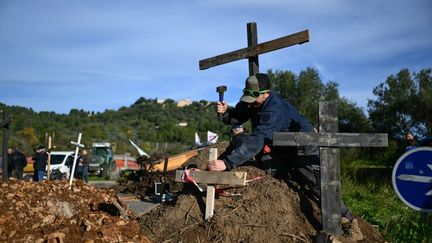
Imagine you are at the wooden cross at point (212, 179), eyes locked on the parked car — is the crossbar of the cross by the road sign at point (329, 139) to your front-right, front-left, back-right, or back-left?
back-right

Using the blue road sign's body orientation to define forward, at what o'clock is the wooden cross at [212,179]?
The wooden cross is roughly at 2 o'clock from the blue road sign.

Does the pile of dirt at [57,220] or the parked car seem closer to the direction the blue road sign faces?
the pile of dirt

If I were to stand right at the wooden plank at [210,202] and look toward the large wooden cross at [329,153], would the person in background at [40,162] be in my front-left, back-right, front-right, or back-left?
back-left

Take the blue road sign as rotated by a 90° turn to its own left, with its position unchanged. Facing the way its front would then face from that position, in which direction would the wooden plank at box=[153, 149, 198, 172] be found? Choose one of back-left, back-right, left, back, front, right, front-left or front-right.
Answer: back-left

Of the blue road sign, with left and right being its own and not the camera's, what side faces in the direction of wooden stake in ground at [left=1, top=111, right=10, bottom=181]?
right

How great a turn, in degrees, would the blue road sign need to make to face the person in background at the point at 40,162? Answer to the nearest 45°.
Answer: approximately 135° to its right

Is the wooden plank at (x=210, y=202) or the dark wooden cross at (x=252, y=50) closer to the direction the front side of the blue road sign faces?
the wooden plank

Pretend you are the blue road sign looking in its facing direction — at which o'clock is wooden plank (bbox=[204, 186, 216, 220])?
The wooden plank is roughly at 2 o'clock from the blue road sign.

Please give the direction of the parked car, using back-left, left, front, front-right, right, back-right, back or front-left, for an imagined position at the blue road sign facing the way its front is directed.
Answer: back-right

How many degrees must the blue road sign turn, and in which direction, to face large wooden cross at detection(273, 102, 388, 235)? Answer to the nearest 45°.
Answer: approximately 45° to its right

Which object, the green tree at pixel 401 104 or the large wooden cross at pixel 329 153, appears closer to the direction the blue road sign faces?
the large wooden cross

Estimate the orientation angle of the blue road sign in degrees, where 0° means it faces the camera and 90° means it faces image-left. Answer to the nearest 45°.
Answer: approximately 0°

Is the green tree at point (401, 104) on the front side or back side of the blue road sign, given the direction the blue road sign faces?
on the back side
